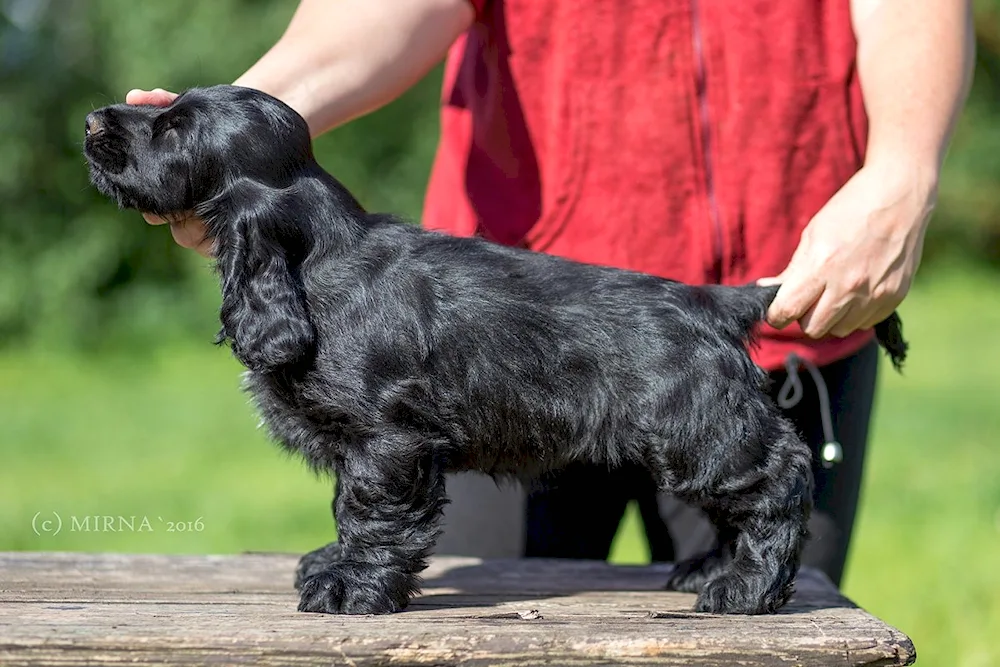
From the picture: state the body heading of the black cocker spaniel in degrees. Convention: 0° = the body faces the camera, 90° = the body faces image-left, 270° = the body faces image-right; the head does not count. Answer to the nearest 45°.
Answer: approximately 90°
